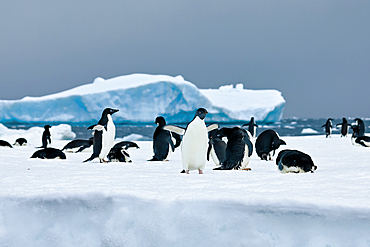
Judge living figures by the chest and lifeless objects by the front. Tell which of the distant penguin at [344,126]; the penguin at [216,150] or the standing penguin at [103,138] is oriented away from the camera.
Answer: the distant penguin

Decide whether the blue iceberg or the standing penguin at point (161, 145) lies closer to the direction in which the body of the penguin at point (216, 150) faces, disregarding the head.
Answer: the standing penguin

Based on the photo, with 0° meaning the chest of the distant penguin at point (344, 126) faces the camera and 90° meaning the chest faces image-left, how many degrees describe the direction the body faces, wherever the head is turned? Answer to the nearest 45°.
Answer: approximately 180°

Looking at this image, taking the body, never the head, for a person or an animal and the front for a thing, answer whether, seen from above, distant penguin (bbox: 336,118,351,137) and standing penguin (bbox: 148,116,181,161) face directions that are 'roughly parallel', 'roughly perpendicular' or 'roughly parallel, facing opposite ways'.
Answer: roughly parallel

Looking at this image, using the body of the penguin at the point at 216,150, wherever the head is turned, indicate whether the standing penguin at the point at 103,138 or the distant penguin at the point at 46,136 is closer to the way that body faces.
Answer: the standing penguin

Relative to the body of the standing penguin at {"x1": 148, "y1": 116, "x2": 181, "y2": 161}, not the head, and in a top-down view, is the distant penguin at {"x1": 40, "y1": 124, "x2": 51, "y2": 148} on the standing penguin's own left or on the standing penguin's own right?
on the standing penguin's own left

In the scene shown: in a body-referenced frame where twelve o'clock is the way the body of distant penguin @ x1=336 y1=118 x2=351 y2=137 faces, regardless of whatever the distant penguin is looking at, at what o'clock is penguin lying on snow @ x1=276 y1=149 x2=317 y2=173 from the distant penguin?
The penguin lying on snow is roughly at 6 o'clock from the distant penguin.

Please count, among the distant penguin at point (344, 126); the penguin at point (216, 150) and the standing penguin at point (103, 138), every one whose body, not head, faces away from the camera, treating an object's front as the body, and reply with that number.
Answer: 1

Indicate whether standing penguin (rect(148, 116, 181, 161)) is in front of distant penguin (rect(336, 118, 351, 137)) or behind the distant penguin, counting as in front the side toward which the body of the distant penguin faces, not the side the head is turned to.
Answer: behind
